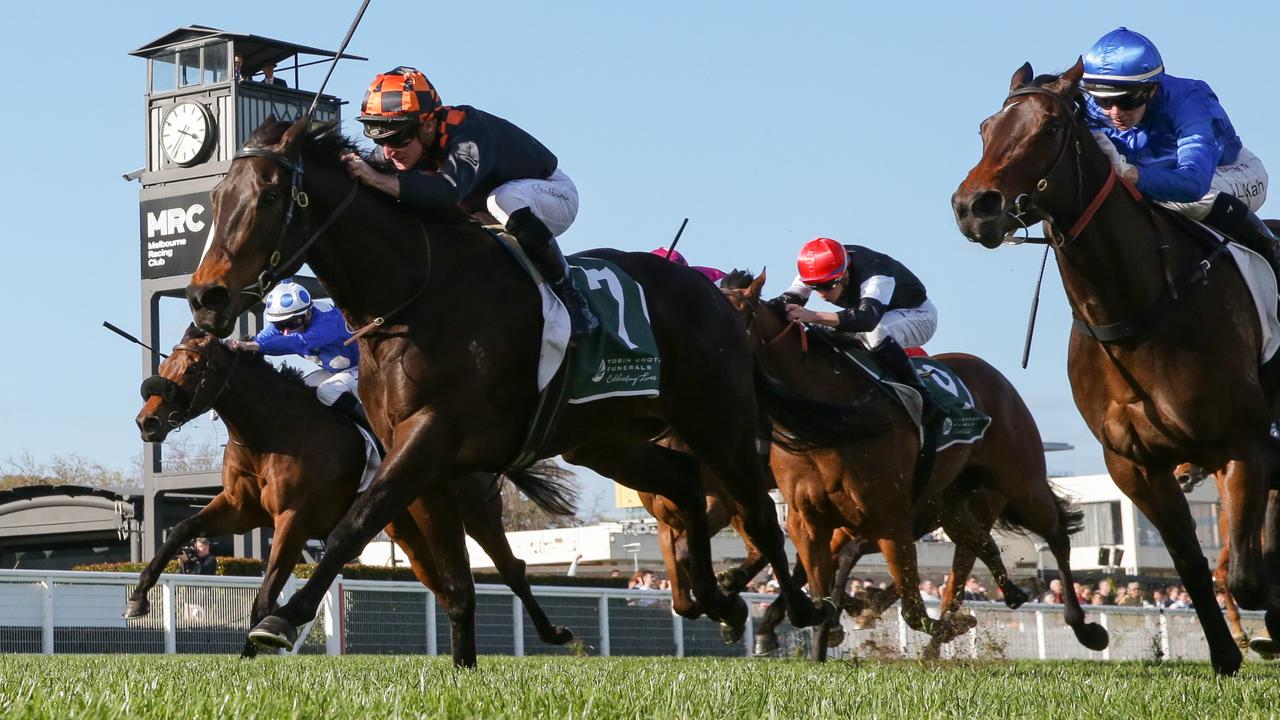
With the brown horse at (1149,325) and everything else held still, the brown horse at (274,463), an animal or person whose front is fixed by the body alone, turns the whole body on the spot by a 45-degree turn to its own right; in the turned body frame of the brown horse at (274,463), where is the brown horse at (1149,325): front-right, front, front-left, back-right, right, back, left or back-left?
back-left

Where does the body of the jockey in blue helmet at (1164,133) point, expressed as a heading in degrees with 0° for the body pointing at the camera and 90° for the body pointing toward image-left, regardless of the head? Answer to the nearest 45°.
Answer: approximately 45°

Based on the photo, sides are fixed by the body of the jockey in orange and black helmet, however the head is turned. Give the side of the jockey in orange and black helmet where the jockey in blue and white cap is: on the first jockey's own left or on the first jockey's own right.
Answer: on the first jockey's own right

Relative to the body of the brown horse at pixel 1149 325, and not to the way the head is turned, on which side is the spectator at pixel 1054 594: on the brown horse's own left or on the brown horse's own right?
on the brown horse's own right

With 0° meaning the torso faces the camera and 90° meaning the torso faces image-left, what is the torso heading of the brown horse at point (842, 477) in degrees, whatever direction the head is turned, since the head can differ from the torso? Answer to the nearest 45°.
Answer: approximately 45°

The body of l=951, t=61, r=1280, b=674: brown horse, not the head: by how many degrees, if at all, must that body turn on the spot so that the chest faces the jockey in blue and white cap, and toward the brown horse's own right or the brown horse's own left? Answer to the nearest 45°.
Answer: approximately 90° to the brown horse's own right

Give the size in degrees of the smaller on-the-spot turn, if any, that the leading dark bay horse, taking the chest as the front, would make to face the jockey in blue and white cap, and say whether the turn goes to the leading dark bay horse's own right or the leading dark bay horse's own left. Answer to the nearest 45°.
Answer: approximately 135° to the leading dark bay horse's own right

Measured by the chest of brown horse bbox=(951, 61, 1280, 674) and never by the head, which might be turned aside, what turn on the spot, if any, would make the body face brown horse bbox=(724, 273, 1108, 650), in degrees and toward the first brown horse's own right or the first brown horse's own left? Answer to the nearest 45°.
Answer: approximately 90° to the first brown horse's own right

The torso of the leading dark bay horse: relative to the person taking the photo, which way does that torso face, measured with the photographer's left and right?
facing the viewer and to the left of the viewer

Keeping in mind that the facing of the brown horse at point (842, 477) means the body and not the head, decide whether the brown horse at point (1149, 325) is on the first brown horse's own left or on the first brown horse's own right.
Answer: on the first brown horse's own left
